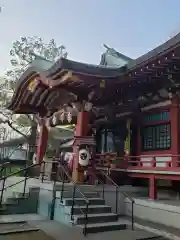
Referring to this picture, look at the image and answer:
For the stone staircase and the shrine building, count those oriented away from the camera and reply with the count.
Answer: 0

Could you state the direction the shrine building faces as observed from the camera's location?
facing the viewer and to the left of the viewer
